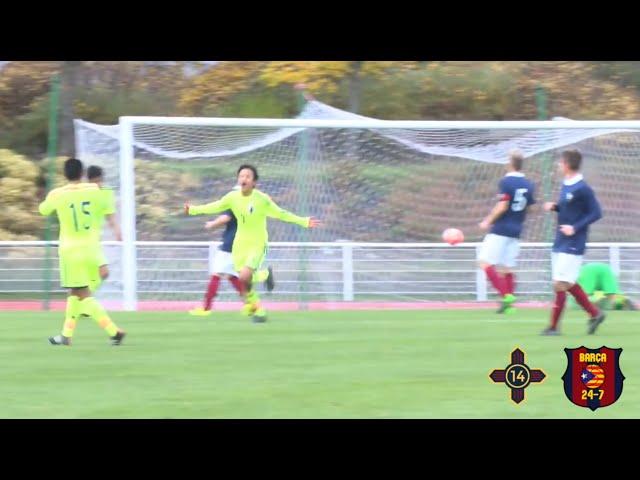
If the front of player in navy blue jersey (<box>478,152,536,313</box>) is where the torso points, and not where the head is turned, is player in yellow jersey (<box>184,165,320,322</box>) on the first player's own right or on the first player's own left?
on the first player's own left

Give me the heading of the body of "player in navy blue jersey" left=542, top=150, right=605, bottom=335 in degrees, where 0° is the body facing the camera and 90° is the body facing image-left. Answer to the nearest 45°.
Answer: approximately 45°

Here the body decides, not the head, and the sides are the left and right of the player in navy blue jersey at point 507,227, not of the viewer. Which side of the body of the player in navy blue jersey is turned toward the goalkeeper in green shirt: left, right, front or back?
right

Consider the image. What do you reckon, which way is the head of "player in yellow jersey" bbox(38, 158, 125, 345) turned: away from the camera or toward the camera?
away from the camera

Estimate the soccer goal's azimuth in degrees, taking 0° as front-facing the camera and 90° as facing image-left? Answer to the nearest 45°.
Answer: approximately 0°

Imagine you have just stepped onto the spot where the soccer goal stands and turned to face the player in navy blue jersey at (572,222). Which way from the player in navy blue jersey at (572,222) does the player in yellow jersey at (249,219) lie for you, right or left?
right

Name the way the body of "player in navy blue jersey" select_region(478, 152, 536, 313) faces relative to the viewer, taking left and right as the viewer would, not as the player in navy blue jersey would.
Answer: facing away from the viewer and to the left of the viewer

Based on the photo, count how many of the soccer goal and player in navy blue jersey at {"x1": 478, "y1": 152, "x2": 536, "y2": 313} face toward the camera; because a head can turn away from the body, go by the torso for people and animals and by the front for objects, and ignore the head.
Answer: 1
